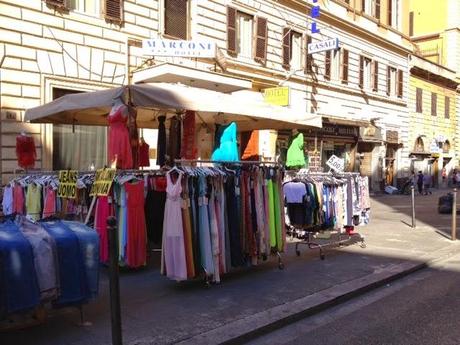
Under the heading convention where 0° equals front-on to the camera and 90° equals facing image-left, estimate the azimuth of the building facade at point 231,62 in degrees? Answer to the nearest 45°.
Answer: approximately 315°

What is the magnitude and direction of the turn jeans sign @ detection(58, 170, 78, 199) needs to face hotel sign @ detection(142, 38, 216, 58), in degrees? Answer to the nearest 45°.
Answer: approximately 135° to its left

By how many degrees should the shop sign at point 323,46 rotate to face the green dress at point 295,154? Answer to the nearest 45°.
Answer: approximately 45° to its left

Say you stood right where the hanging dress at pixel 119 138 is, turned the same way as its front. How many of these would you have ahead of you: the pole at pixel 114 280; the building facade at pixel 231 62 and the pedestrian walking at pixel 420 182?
1

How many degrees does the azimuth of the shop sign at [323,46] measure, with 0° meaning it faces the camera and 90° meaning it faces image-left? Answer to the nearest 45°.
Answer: approximately 45°

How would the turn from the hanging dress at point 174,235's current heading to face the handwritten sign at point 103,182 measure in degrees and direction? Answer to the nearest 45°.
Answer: approximately 135° to its right

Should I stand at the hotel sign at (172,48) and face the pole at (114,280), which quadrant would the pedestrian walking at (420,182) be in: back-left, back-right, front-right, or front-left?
back-left

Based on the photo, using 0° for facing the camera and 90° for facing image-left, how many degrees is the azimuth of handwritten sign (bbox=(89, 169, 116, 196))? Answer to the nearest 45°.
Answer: approximately 0°

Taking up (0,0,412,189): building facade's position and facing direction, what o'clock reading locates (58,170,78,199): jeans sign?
The jeans sign is roughly at 2 o'clock from the building facade.

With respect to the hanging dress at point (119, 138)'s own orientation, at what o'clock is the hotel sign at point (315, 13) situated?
The hotel sign is roughly at 7 o'clock from the hanging dress.

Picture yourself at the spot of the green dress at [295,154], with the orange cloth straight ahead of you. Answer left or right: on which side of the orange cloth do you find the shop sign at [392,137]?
right
